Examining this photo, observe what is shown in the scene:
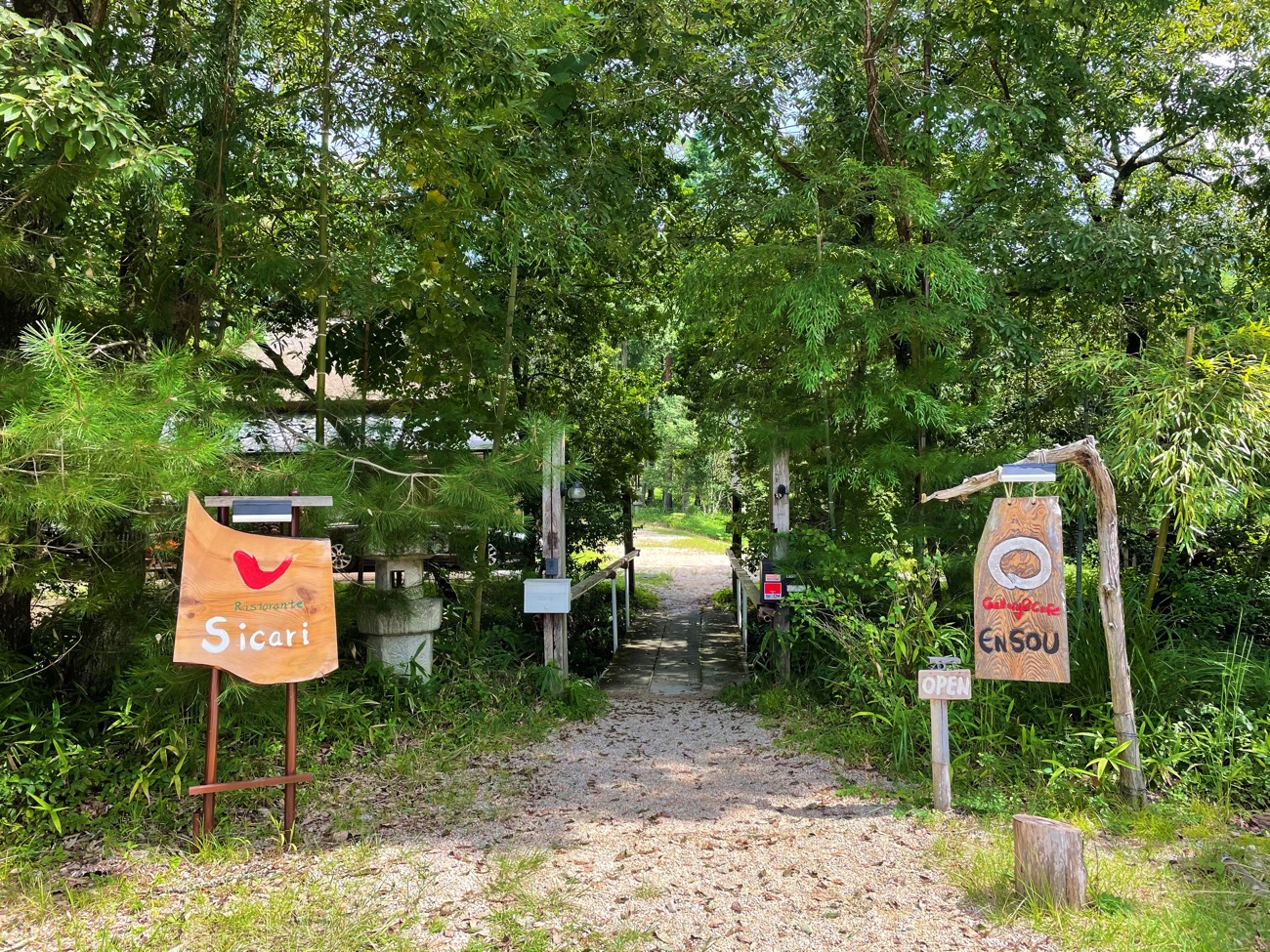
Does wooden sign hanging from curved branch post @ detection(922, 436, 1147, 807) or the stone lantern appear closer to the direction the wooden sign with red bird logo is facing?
the wooden sign hanging from curved branch post

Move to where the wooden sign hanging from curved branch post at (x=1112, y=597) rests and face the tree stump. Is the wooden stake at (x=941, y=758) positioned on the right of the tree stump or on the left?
right

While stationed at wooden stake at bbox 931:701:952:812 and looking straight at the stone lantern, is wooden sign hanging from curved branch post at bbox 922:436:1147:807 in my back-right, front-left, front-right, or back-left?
back-right

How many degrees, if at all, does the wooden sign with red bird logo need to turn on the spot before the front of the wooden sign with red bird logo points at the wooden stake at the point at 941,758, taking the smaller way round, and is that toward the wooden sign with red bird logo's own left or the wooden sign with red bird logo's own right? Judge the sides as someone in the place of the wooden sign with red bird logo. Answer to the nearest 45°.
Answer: approximately 90° to the wooden sign with red bird logo's own left

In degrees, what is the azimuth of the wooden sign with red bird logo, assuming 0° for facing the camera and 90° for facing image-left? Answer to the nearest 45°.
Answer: approximately 0°

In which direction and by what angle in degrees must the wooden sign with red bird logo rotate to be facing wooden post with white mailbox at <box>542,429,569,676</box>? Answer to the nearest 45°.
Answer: approximately 135° to its left

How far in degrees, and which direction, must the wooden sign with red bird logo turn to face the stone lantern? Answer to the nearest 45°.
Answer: approximately 135° to its left

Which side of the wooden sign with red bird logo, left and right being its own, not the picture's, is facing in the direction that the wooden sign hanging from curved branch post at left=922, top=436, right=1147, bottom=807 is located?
left

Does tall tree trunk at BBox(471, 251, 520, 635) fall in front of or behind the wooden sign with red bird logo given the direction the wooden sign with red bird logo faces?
behind
